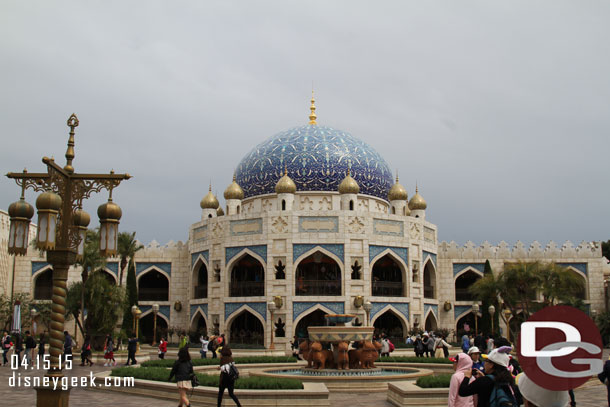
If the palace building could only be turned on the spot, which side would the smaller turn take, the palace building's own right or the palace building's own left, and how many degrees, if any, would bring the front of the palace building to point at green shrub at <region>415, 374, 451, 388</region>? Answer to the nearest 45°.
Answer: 0° — it already faces it

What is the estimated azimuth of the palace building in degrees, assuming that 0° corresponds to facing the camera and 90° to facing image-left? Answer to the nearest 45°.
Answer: approximately 0°

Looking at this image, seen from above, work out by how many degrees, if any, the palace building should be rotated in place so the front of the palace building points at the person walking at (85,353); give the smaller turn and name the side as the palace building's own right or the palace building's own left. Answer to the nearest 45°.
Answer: approximately 45° to the palace building's own right

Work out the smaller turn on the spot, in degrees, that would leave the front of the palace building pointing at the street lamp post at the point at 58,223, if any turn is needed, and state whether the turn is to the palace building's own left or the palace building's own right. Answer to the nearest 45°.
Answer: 0° — it already faces it

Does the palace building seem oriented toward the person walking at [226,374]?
yes

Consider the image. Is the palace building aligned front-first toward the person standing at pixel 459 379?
yes
